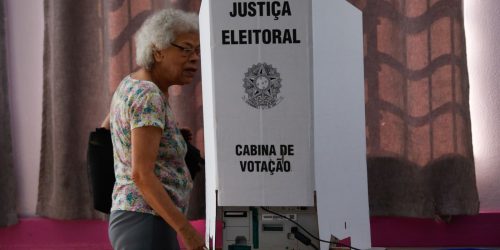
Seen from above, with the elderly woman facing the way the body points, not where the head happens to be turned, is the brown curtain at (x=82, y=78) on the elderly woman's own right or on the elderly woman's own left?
on the elderly woman's own left

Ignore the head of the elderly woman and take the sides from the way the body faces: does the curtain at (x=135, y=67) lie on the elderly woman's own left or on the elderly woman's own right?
on the elderly woman's own left

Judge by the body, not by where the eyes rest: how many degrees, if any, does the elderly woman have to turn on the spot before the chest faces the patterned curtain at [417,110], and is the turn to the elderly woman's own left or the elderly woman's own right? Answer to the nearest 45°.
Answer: approximately 45° to the elderly woman's own left

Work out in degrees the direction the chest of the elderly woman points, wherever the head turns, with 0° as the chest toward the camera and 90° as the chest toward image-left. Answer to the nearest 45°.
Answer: approximately 270°
